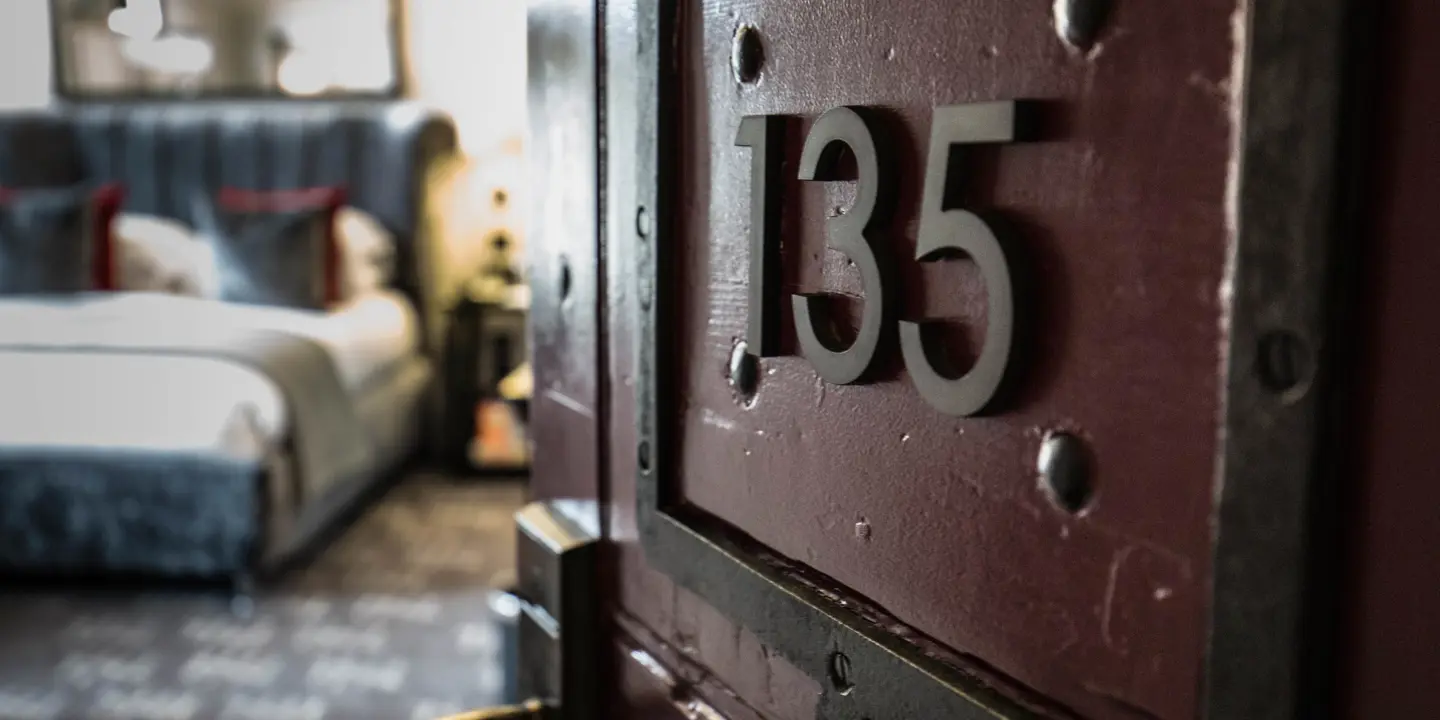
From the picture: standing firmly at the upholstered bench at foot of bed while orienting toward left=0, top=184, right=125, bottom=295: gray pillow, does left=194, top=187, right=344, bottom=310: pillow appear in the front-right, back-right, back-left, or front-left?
front-right

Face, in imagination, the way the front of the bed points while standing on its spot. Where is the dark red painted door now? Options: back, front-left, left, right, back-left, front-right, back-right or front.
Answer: front

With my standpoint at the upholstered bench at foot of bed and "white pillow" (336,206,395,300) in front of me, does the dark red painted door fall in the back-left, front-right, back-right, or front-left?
back-right

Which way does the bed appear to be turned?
toward the camera
